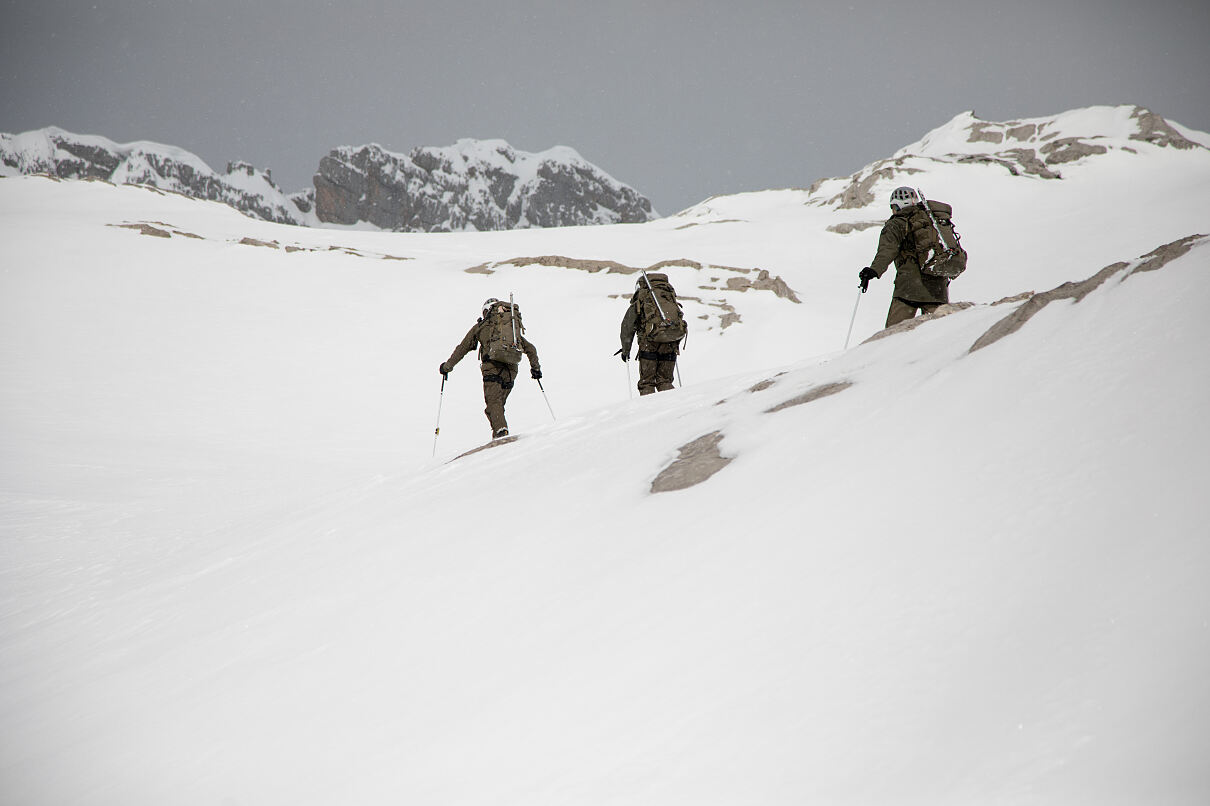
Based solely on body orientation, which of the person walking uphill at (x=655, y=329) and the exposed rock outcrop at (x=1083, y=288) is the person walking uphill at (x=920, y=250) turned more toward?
the person walking uphill

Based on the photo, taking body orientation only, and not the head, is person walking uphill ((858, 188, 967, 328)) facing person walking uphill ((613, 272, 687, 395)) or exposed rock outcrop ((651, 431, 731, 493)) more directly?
the person walking uphill

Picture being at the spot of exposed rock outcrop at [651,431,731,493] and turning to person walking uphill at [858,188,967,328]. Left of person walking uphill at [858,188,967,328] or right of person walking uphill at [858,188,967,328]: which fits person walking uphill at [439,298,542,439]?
left

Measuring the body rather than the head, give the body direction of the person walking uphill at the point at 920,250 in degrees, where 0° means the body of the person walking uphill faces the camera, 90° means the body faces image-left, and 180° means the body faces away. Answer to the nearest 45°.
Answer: approximately 135°

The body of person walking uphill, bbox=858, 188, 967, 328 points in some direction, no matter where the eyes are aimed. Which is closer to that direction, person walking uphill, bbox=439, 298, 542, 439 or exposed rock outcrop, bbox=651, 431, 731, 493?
the person walking uphill

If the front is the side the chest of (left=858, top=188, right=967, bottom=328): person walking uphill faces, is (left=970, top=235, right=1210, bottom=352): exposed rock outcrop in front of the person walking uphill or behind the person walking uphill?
behind

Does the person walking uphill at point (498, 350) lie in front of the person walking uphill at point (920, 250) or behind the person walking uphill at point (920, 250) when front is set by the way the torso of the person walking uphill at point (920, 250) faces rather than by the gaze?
in front

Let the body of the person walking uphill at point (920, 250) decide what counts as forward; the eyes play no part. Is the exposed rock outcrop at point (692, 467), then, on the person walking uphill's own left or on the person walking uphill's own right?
on the person walking uphill's own left
